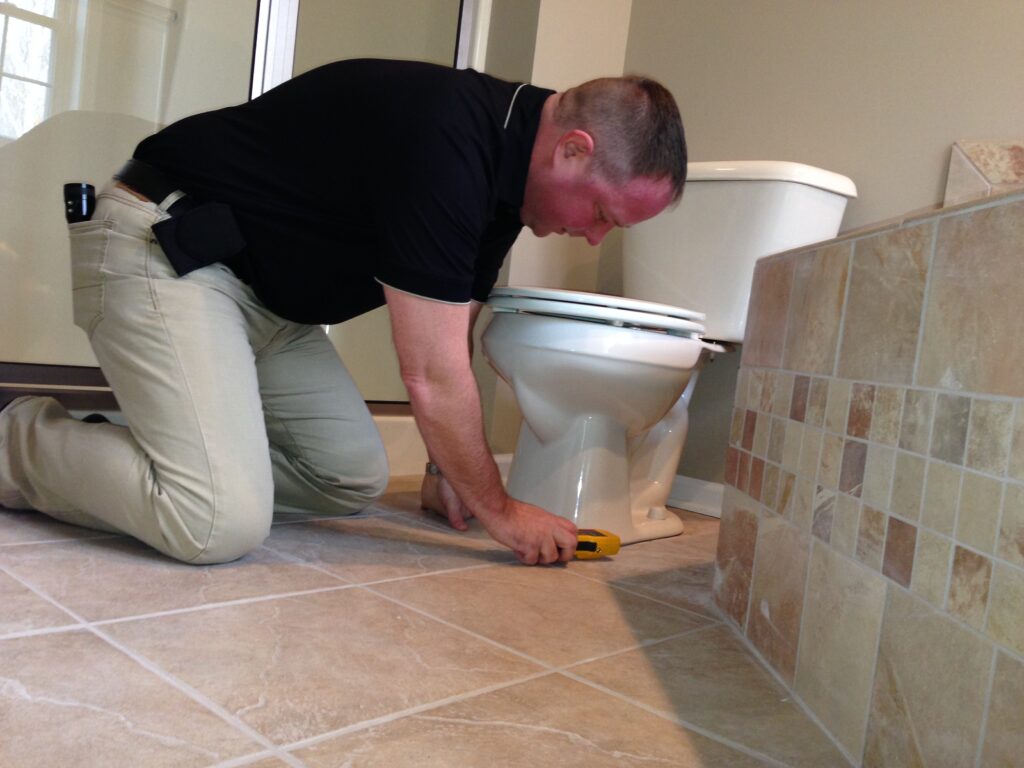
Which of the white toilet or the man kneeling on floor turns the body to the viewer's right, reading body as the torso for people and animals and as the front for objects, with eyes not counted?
the man kneeling on floor

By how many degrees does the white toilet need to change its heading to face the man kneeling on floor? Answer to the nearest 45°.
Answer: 0° — it already faces them

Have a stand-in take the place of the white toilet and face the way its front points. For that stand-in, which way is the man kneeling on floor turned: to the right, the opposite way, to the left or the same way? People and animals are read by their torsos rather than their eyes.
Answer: the opposite way

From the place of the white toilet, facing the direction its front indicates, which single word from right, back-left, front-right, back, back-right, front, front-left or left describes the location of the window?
front-right

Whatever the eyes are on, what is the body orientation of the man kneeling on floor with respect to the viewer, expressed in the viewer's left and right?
facing to the right of the viewer

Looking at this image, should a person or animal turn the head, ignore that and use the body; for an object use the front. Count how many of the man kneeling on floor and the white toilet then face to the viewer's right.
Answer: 1

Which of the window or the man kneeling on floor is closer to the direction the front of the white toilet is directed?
the man kneeling on floor

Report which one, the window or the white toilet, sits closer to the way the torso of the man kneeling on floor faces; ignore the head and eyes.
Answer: the white toilet

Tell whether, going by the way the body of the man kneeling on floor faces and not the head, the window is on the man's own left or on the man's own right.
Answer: on the man's own left
